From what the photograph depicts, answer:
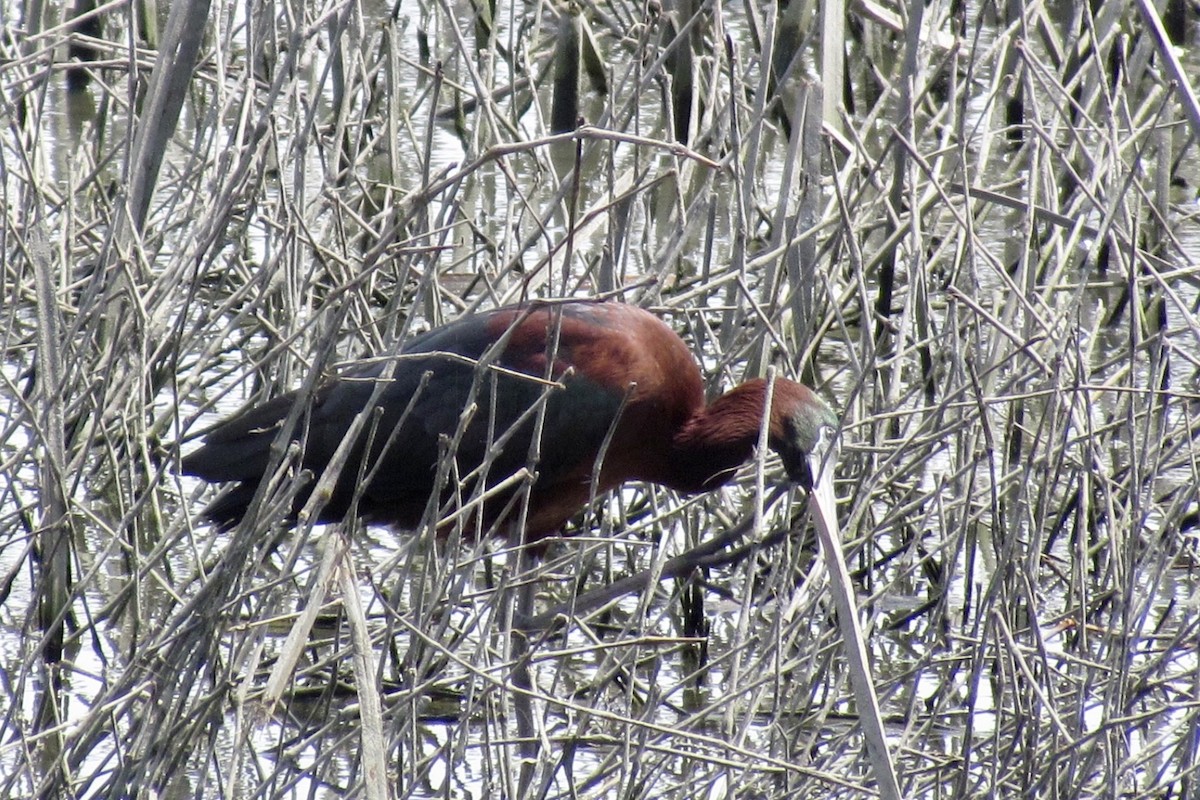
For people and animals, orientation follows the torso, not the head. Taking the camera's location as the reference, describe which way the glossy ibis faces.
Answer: facing to the right of the viewer
